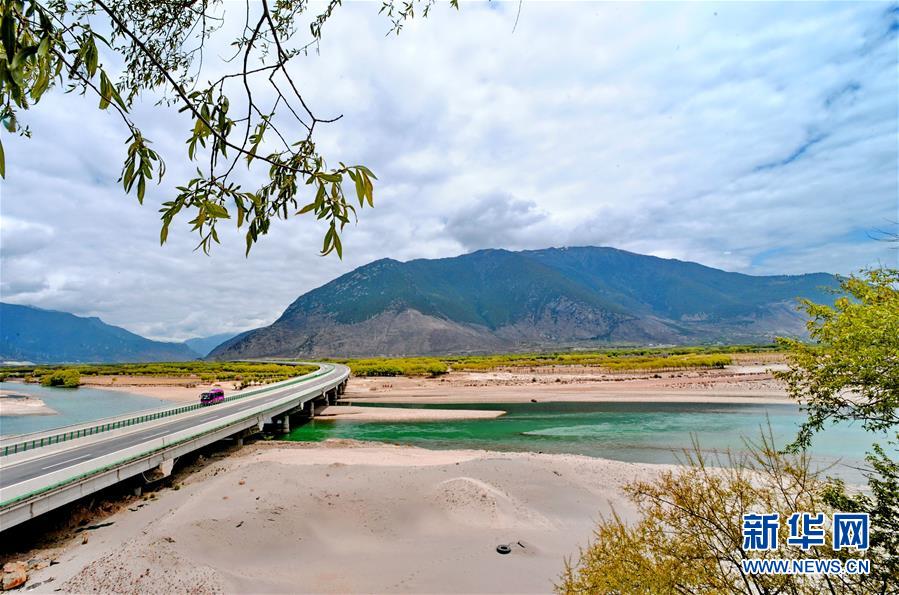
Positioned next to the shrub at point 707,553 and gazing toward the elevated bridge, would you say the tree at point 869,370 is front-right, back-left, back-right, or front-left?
back-right

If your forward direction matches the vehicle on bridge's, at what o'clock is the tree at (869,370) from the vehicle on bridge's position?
The tree is roughly at 10 o'clock from the vehicle on bridge.

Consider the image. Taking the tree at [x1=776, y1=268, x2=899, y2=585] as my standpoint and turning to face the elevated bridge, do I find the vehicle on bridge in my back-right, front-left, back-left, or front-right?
front-right

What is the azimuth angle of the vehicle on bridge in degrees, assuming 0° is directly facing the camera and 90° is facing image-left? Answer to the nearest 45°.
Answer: approximately 45°

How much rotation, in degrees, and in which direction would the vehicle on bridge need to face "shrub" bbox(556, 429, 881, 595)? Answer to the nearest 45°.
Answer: approximately 45° to its left
